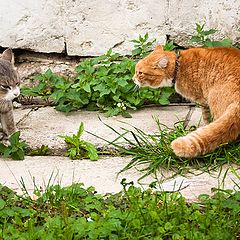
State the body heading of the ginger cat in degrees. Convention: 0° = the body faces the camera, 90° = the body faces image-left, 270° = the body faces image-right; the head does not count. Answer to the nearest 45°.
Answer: approximately 90°

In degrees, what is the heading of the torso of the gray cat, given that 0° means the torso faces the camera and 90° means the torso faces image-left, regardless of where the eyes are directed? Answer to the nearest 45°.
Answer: approximately 315°

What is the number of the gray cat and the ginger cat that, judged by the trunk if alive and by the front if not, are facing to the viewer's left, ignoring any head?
1

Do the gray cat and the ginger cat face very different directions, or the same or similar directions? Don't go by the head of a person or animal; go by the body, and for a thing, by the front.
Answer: very different directions

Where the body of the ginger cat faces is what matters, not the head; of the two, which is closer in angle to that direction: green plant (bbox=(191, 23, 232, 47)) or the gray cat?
the gray cat

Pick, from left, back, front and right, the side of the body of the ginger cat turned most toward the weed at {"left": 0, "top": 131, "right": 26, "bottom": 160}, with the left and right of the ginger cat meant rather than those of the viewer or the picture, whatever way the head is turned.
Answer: front

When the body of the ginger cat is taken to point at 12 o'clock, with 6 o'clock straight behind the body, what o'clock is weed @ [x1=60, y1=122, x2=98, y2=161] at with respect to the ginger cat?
The weed is roughly at 11 o'clock from the ginger cat.

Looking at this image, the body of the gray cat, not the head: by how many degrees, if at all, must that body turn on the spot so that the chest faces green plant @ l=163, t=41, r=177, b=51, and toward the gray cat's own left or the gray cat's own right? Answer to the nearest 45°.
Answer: approximately 45° to the gray cat's own left
